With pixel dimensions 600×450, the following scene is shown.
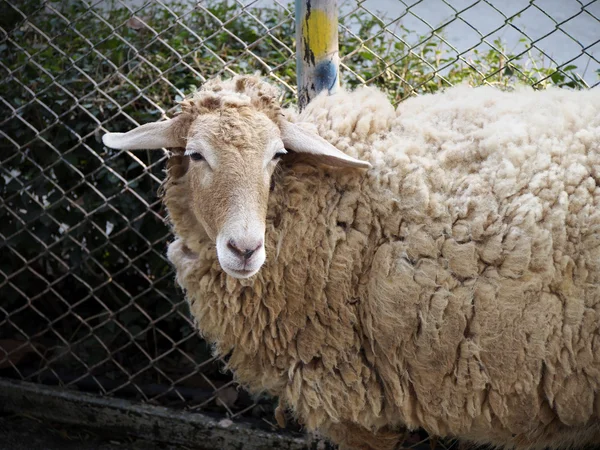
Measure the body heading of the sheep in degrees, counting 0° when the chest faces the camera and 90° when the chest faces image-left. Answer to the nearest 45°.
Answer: approximately 90°

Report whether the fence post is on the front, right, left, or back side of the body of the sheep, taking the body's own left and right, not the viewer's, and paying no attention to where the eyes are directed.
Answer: right
